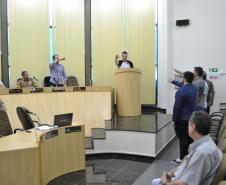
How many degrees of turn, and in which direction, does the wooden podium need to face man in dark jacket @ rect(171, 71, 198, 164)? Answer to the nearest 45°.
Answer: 0° — it already faces them

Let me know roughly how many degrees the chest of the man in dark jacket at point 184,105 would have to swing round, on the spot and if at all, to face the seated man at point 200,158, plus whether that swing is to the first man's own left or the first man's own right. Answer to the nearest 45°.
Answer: approximately 135° to the first man's own left

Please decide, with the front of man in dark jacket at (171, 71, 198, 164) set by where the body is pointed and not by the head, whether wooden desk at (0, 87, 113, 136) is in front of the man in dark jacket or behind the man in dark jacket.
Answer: in front

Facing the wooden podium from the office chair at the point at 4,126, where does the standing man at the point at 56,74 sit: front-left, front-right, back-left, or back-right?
front-left

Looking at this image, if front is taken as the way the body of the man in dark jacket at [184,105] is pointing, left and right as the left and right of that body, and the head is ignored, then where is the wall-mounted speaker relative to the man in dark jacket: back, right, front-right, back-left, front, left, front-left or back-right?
front-right

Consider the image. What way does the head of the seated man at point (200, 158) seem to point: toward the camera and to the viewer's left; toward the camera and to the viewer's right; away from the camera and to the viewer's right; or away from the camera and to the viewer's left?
away from the camera and to the viewer's left

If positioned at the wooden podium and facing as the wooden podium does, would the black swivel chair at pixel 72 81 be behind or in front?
behind

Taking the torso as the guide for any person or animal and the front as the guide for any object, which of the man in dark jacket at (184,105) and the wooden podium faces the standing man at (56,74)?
the man in dark jacket

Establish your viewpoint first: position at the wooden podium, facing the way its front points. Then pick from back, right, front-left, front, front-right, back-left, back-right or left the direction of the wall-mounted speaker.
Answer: back-left

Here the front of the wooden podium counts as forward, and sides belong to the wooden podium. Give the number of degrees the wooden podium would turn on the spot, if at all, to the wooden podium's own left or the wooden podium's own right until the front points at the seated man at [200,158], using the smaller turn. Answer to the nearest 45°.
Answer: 0° — it already faces them

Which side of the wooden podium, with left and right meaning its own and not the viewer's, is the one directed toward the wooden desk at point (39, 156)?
front

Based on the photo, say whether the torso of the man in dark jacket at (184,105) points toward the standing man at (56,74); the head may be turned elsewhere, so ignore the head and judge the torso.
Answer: yes

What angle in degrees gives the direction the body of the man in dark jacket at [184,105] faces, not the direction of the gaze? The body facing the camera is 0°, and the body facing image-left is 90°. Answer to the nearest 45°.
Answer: approximately 135°

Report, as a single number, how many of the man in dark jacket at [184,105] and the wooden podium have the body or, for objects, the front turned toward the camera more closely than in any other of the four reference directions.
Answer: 1

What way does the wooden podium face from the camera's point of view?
toward the camera

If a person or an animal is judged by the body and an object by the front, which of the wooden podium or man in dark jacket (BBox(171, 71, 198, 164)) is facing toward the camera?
the wooden podium
